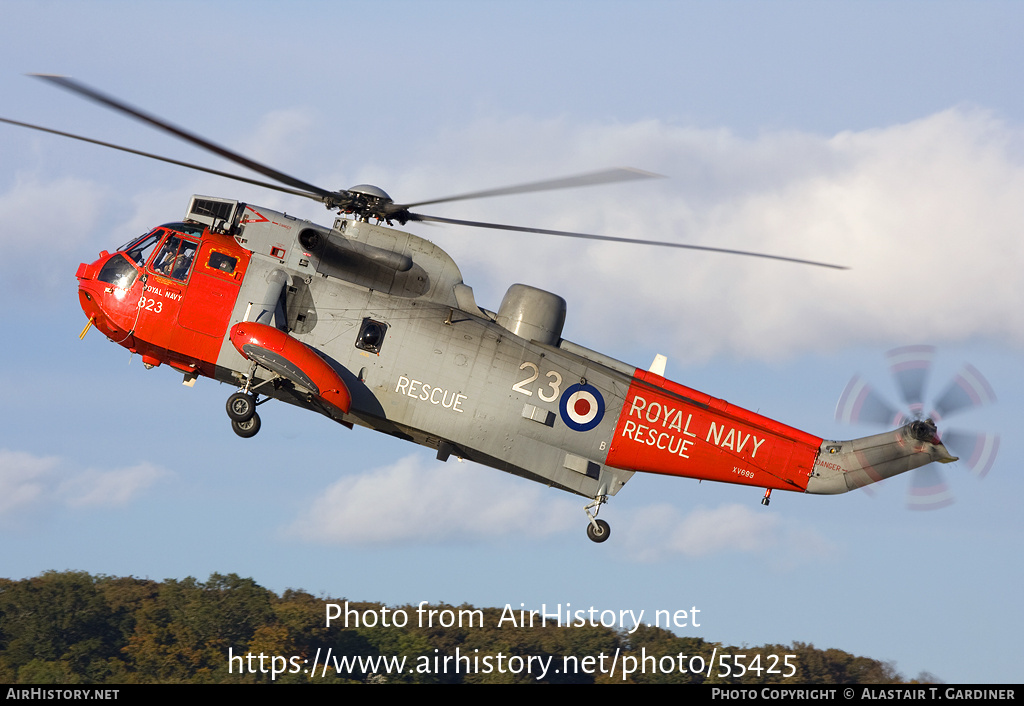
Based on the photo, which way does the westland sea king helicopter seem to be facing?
to the viewer's left
